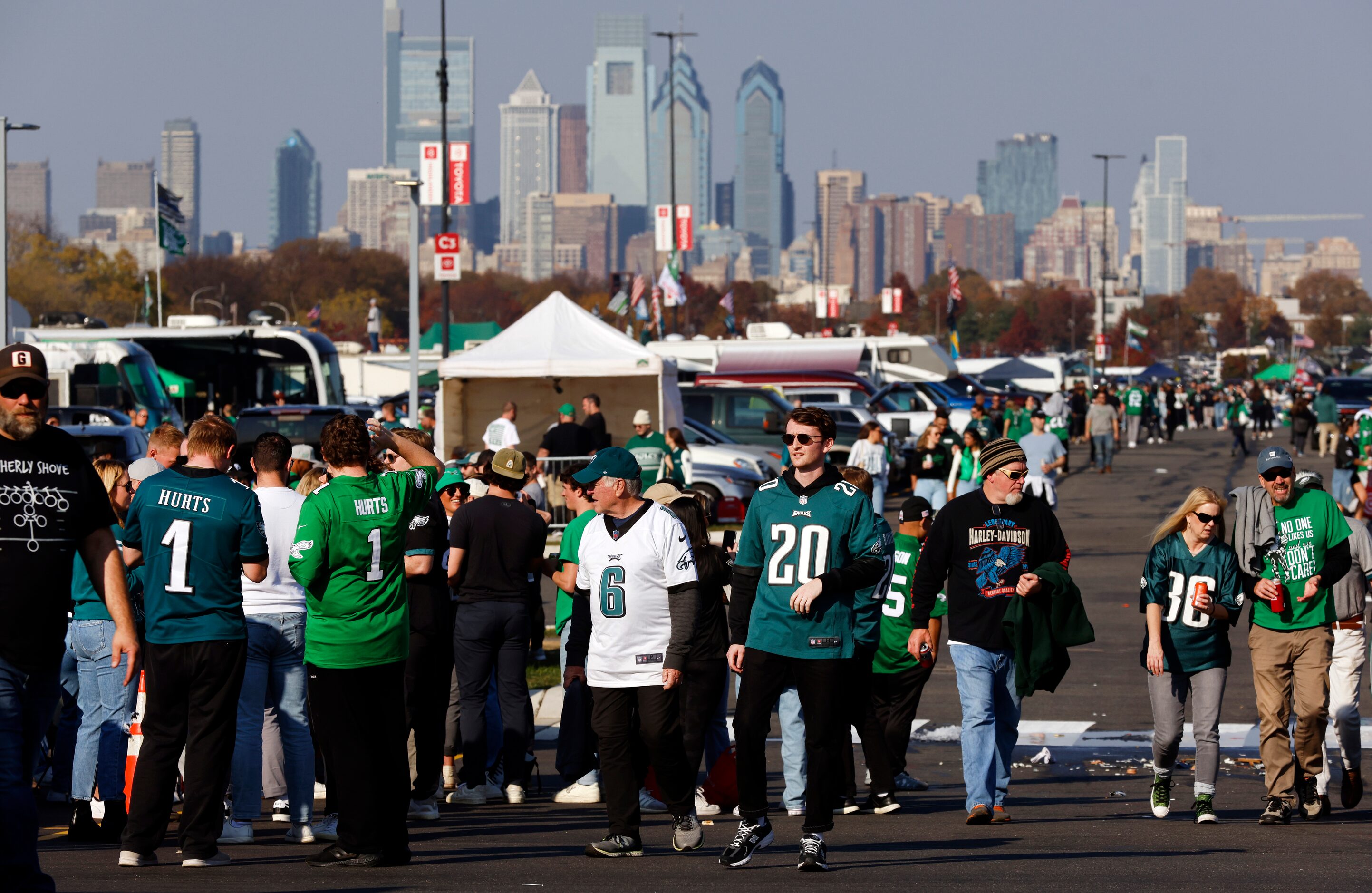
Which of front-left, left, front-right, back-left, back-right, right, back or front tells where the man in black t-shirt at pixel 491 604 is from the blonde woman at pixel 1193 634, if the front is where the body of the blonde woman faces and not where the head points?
right

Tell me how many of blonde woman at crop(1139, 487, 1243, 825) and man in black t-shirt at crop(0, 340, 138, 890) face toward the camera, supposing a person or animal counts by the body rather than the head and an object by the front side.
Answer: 2

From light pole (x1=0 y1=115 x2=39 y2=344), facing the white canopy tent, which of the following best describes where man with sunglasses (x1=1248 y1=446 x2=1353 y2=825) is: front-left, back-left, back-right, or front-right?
front-right

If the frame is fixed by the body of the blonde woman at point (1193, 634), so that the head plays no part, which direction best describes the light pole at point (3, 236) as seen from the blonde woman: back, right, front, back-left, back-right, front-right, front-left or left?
back-right

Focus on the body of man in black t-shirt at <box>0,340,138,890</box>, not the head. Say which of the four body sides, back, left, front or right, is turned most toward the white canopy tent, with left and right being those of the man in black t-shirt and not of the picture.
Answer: back

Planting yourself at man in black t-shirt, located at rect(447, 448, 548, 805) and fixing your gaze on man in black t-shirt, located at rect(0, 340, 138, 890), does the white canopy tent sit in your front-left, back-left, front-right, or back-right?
back-right

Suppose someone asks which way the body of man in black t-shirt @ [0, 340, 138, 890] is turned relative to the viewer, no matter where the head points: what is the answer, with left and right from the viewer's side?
facing the viewer

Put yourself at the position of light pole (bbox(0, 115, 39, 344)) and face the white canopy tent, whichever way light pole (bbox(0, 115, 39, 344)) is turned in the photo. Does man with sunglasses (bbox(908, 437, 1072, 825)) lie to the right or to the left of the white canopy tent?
right

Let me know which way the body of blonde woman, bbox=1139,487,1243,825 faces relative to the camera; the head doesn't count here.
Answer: toward the camera

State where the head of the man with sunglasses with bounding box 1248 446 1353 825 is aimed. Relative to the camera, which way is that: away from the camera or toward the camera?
toward the camera

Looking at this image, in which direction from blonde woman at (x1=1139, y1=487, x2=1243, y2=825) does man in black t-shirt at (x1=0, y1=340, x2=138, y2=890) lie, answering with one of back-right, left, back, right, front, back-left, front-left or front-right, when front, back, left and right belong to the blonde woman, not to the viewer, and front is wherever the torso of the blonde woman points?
front-right

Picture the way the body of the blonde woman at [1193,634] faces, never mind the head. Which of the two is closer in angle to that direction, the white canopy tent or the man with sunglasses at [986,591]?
the man with sunglasses
